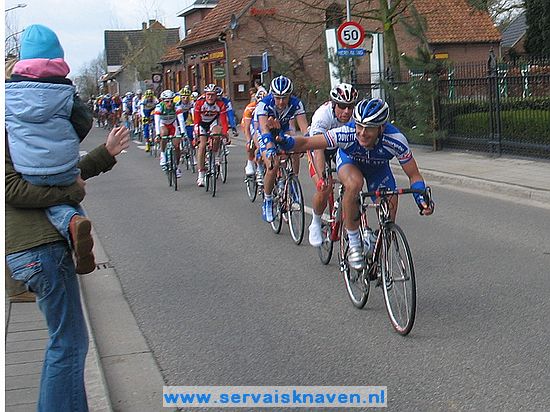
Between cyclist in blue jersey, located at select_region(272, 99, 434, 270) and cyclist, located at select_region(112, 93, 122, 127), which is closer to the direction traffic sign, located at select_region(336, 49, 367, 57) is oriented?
the cyclist in blue jersey

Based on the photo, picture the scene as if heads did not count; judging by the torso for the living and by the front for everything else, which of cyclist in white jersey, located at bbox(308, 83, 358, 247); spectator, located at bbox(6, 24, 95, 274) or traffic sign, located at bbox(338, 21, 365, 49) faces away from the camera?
the spectator

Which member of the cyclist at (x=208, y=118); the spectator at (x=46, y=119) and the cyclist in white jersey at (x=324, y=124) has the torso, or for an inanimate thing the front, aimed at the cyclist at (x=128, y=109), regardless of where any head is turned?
the spectator

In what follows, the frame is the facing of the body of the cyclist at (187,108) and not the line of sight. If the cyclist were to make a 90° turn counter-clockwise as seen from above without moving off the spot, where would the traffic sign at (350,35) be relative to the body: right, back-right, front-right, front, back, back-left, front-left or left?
front-left

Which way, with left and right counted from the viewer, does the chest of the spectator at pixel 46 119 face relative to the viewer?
facing away from the viewer

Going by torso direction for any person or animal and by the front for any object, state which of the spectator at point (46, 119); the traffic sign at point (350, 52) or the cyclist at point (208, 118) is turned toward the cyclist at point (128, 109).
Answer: the spectator

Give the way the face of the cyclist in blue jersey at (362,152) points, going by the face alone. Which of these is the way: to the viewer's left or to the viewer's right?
to the viewer's left

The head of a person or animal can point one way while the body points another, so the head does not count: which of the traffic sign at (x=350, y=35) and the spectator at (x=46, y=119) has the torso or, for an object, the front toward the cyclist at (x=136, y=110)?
the spectator

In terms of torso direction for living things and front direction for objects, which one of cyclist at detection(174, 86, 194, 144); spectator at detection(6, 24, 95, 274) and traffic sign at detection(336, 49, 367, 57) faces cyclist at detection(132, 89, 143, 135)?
the spectator

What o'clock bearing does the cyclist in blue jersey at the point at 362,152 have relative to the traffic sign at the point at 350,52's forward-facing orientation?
The cyclist in blue jersey is roughly at 12 o'clock from the traffic sign.

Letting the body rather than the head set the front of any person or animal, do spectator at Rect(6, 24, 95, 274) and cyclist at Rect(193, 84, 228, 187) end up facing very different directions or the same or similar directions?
very different directions

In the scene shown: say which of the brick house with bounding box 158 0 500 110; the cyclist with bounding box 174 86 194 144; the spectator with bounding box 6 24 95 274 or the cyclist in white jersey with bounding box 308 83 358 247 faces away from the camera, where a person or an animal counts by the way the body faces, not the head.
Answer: the spectator

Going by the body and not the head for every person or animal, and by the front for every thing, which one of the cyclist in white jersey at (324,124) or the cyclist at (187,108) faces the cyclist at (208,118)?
the cyclist at (187,108)

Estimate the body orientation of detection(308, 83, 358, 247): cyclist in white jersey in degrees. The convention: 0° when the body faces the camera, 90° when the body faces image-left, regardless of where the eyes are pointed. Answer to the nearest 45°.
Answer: approximately 315°

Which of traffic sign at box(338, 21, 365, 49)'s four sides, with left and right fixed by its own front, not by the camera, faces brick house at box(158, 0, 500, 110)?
back

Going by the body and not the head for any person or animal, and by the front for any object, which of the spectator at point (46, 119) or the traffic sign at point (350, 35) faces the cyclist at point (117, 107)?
the spectator

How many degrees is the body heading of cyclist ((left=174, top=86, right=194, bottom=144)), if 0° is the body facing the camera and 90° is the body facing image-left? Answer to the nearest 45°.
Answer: approximately 0°

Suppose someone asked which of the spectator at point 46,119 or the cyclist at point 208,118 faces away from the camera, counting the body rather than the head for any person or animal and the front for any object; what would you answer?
the spectator
